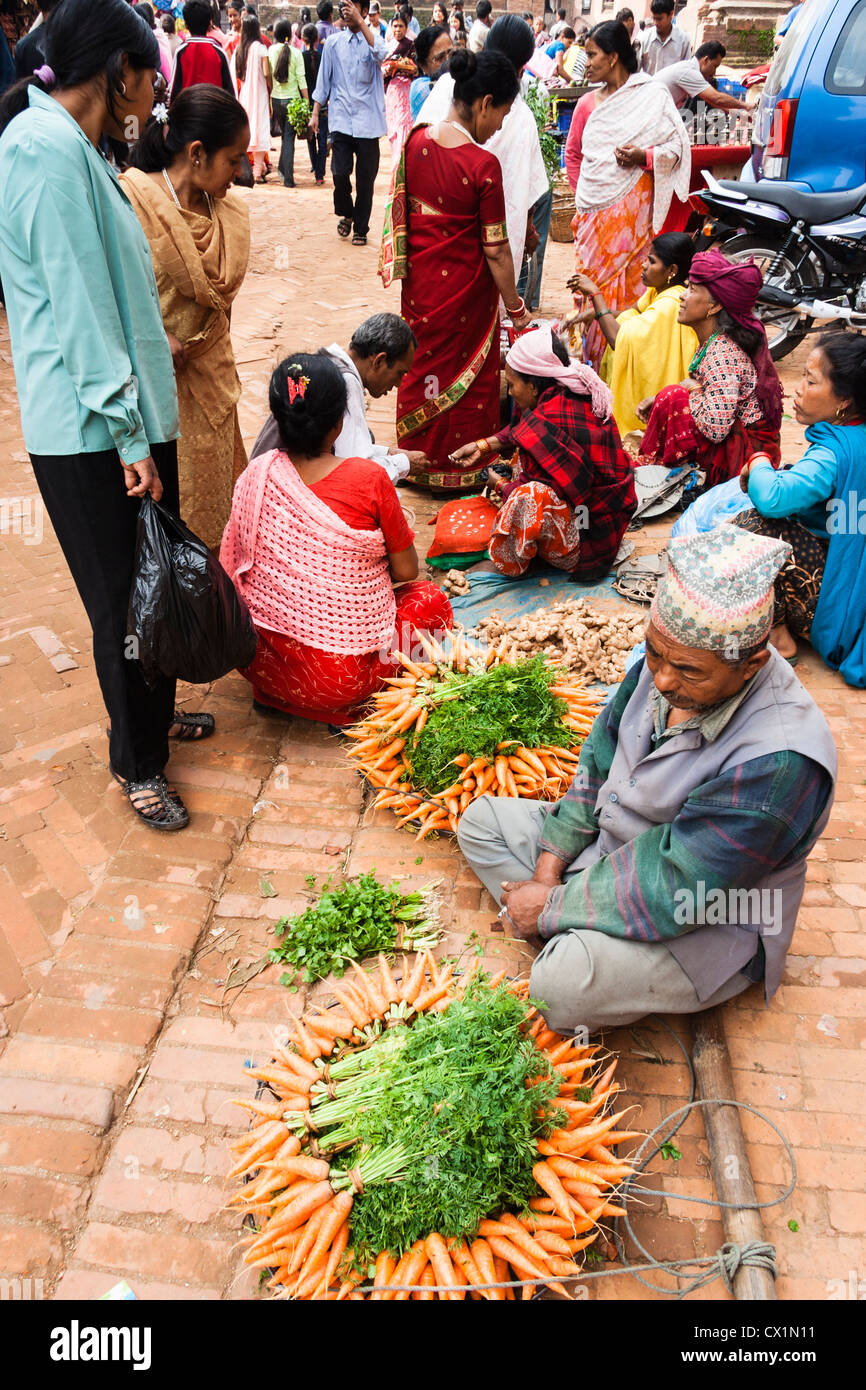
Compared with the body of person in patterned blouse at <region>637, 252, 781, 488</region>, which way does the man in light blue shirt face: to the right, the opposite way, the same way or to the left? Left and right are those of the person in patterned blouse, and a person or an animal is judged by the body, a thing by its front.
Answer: to the left

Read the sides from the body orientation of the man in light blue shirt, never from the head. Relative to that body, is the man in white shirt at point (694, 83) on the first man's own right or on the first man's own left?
on the first man's own left

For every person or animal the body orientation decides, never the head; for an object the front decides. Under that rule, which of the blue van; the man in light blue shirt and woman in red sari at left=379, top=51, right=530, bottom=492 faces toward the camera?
the man in light blue shirt

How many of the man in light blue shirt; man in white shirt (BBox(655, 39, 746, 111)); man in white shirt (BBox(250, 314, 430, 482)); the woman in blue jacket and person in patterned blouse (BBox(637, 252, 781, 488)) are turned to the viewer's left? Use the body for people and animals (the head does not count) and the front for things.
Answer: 2

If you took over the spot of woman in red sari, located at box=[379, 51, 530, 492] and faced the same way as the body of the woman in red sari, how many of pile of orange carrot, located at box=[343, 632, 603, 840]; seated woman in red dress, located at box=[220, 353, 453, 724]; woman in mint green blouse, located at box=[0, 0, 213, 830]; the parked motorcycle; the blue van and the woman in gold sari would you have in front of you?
2

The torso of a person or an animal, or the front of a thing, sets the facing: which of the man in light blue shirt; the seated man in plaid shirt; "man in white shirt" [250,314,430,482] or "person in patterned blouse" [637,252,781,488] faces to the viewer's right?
the man in white shirt

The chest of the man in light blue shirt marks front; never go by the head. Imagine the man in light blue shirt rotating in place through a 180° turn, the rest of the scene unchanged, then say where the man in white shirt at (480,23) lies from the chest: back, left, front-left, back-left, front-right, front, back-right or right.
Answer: front-right

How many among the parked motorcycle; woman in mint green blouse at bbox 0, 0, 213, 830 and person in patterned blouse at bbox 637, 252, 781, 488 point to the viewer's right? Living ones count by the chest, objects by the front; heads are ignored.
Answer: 2

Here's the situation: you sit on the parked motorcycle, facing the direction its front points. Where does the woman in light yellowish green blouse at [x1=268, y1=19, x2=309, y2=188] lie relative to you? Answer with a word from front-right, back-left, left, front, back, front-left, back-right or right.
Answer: back-left

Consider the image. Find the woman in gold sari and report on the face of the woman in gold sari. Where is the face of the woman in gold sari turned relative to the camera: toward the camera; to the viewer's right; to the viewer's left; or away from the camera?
to the viewer's right

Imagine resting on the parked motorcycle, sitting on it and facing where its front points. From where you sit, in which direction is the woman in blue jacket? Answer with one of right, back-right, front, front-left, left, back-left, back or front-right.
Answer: right

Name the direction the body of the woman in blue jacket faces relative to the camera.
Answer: to the viewer's left

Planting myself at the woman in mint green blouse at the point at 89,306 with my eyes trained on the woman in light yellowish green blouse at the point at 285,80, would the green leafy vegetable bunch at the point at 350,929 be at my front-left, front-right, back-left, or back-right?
back-right

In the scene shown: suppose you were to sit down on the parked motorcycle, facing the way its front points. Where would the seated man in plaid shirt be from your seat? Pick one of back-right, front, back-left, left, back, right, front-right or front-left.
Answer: right
